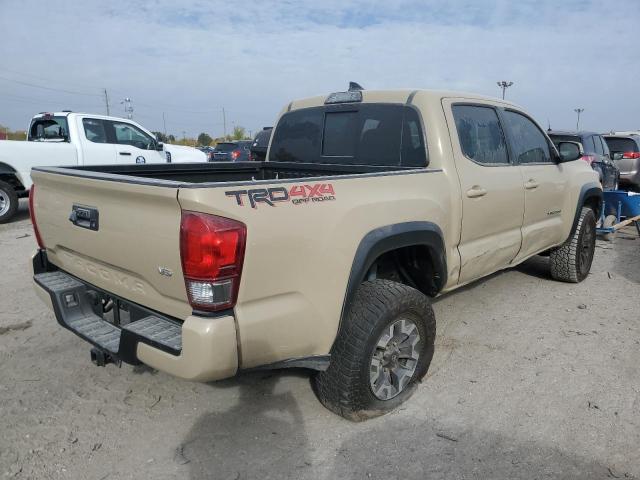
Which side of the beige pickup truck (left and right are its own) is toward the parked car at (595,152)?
front

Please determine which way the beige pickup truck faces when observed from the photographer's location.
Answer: facing away from the viewer and to the right of the viewer

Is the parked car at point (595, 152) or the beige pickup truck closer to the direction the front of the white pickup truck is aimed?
the parked car

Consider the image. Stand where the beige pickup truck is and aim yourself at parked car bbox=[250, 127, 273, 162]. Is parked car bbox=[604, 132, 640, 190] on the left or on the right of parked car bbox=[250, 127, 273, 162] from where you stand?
right

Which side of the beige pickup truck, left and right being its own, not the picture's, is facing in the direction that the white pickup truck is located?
left

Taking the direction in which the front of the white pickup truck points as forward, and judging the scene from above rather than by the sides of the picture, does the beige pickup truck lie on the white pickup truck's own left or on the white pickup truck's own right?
on the white pickup truck's own right

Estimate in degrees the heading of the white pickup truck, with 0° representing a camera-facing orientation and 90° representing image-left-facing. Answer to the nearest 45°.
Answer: approximately 225°

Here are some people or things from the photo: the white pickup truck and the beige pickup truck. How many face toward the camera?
0

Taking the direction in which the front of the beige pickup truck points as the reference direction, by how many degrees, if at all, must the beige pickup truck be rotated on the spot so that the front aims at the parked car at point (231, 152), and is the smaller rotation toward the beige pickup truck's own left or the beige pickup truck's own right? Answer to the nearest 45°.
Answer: approximately 45° to the beige pickup truck's own left
